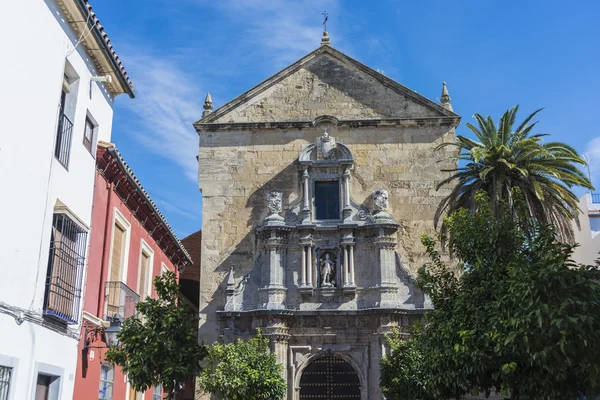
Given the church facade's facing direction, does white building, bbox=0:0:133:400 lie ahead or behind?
ahead

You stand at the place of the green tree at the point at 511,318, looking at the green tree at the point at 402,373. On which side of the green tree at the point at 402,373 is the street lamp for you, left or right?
left

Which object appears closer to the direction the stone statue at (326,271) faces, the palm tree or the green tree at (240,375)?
the green tree

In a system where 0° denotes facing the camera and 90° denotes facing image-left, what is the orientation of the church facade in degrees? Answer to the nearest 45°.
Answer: approximately 0°

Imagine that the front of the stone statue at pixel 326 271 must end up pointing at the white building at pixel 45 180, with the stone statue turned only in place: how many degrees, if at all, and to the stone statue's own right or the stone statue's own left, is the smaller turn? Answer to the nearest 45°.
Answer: approximately 45° to the stone statue's own right

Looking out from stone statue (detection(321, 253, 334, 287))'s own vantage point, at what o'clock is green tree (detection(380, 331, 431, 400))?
The green tree is roughly at 11 o'clock from the stone statue.

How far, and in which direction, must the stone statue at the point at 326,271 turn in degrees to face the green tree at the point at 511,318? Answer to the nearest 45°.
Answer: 0° — it already faces it

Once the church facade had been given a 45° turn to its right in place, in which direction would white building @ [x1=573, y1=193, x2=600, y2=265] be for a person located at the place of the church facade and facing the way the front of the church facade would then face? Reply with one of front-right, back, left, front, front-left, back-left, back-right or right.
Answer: back

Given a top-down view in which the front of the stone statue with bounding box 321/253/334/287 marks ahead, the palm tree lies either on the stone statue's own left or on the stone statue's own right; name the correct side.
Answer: on the stone statue's own left

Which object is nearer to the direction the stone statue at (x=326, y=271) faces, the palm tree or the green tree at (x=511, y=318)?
the green tree

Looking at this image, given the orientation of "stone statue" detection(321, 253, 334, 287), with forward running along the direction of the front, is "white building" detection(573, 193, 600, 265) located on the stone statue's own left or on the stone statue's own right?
on the stone statue's own left

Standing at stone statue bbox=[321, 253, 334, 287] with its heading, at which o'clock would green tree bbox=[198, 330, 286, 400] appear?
The green tree is roughly at 1 o'clock from the stone statue.

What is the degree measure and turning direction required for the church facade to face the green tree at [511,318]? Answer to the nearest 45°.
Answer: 0° — it already faces it
